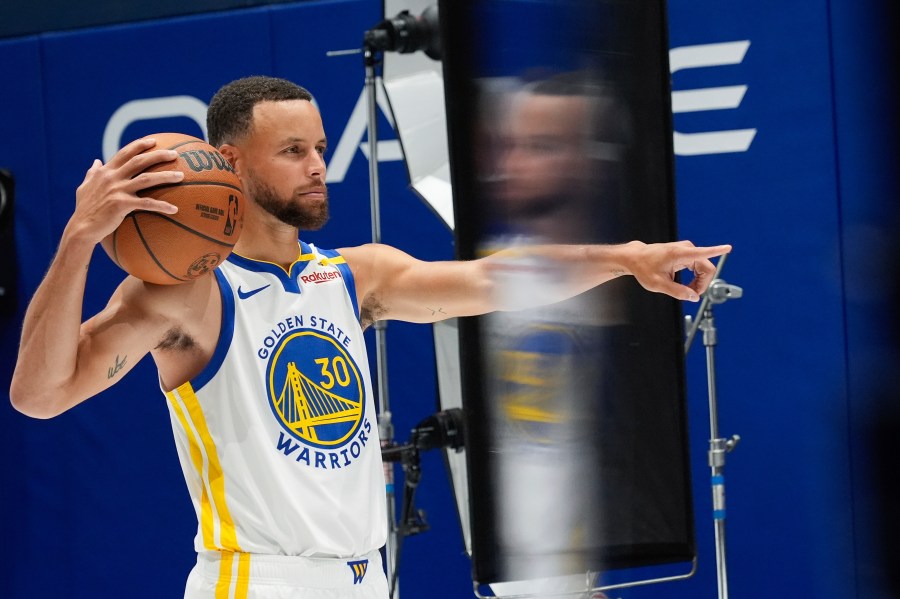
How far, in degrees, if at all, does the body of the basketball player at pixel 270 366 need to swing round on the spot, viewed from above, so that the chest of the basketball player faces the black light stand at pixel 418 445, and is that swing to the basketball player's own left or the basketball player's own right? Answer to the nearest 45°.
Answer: approximately 135° to the basketball player's own left

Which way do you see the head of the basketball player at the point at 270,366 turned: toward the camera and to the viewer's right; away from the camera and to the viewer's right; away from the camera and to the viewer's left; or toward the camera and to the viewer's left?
toward the camera and to the viewer's right

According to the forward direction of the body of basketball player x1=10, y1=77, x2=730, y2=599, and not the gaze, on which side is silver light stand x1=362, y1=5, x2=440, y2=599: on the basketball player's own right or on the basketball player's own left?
on the basketball player's own left

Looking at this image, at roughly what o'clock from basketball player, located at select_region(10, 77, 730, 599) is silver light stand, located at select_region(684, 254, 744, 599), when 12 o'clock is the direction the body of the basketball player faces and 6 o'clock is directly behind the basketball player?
The silver light stand is roughly at 9 o'clock from the basketball player.

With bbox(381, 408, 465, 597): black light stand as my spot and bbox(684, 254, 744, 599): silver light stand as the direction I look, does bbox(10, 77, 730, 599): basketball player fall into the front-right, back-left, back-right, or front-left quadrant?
back-right

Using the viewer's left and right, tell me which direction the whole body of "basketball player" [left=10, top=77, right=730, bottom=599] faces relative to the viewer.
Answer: facing the viewer and to the right of the viewer
